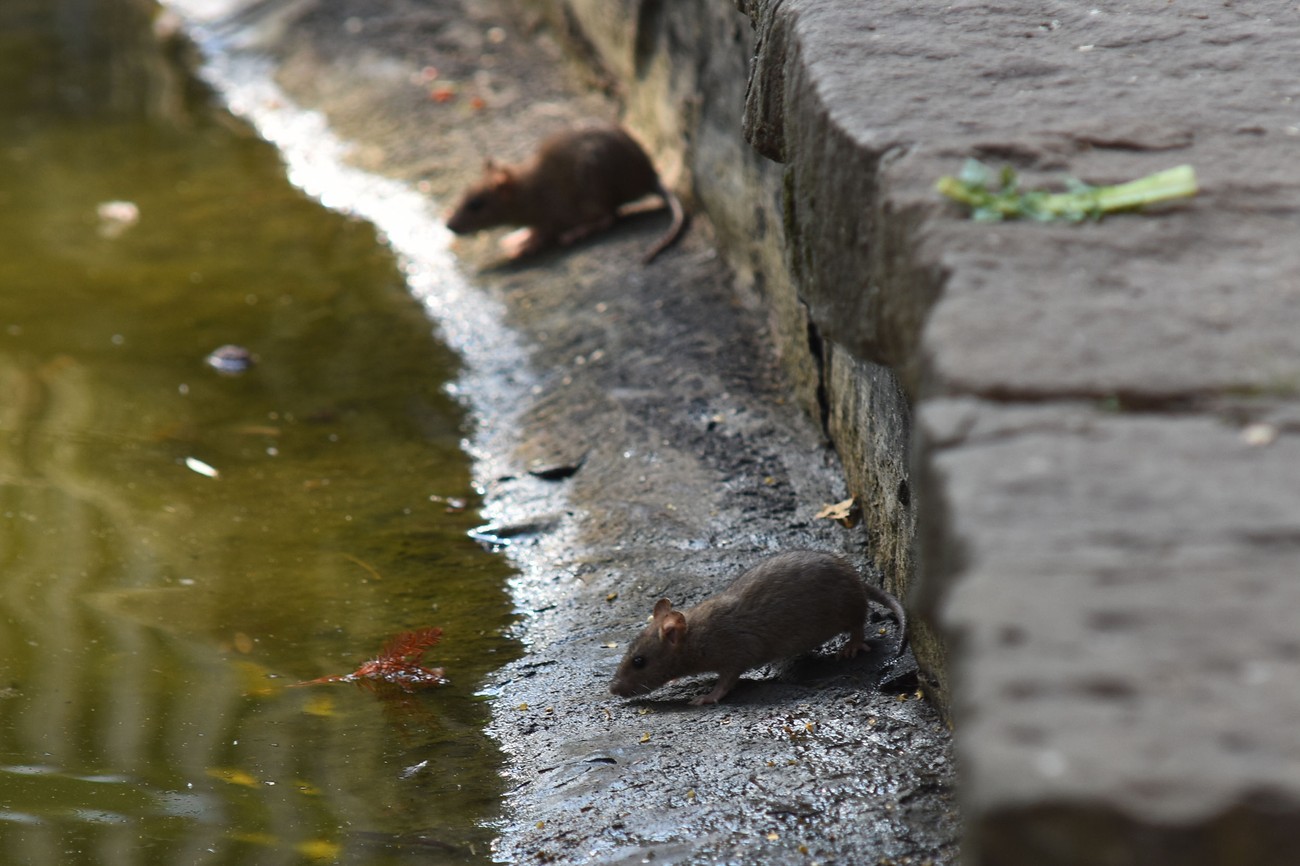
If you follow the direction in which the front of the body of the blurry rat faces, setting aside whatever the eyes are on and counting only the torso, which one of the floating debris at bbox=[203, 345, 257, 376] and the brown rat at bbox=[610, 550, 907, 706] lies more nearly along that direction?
the floating debris

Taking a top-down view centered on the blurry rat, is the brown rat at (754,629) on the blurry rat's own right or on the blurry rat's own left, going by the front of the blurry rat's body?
on the blurry rat's own left

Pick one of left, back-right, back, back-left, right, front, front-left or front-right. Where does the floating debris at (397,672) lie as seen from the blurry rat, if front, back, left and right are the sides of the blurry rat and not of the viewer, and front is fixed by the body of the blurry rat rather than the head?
left

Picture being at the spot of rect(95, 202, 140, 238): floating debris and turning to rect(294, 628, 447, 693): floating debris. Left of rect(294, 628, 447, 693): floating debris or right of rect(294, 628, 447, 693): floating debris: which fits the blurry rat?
left

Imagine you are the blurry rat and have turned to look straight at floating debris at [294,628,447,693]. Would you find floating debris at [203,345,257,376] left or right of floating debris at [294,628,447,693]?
right

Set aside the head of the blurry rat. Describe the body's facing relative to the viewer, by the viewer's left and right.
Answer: facing to the left of the viewer

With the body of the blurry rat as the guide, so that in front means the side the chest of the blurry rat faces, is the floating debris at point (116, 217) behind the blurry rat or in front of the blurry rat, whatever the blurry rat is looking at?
in front

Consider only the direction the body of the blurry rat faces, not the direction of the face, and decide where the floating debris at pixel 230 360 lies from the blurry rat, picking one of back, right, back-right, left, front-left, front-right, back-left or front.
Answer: front-left
